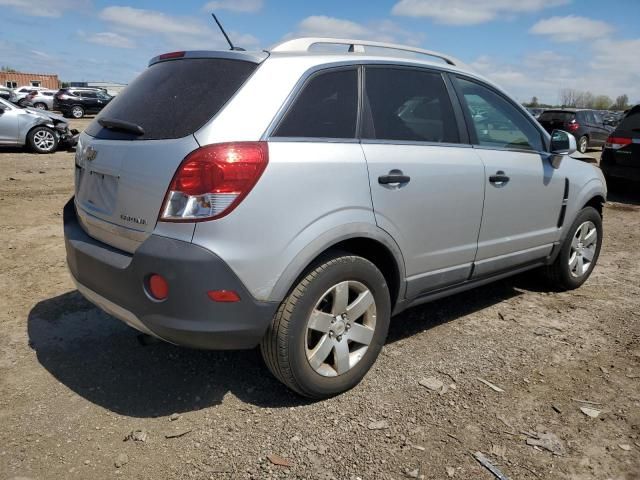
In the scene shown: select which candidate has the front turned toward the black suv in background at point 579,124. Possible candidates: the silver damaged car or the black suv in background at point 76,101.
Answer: the silver damaged car

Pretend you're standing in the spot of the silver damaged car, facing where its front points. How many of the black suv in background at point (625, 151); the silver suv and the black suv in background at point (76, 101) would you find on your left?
1

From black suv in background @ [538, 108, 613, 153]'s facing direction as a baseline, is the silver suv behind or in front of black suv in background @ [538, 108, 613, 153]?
behind

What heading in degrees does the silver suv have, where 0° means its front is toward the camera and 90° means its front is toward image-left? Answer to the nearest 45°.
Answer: approximately 225°

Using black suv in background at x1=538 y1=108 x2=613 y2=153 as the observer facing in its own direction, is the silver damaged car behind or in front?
behind

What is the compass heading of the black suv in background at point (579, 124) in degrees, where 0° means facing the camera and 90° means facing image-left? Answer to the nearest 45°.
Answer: approximately 225°

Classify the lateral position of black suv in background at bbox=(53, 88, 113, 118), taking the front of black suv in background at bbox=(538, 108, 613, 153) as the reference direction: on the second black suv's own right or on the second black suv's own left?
on the second black suv's own left

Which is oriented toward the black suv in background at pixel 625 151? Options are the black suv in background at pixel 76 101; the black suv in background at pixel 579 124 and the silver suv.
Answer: the silver suv

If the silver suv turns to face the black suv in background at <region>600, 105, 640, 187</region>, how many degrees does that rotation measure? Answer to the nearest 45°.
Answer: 0° — it already faces it

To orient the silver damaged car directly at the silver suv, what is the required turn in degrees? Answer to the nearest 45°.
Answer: approximately 90° to its right

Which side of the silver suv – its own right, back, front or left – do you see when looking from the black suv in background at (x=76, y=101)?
left

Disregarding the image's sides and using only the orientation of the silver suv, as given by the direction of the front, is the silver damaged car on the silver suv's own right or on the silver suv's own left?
on the silver suv's own left

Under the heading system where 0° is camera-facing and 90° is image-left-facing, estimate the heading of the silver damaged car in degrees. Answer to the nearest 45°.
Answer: approximately 270°
